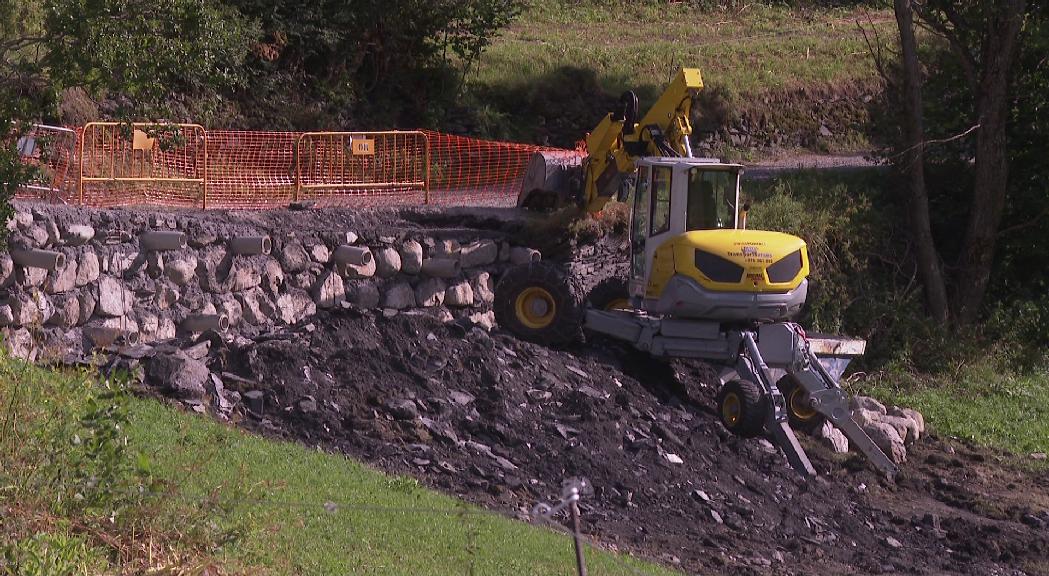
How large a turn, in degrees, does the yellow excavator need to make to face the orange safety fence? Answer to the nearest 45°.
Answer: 0° — it already faces it

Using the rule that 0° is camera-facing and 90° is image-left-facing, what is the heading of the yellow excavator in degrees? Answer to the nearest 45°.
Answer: approximately 135°

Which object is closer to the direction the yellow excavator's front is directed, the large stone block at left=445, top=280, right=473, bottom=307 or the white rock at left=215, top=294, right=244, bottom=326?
the large stone block

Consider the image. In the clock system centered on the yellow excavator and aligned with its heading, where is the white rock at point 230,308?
The white rock is roughly at 10 o'clock from the yellow excavator.

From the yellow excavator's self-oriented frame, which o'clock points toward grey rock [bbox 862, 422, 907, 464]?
The grey rock is roughly at 4 o'clock from the yellow excavator.

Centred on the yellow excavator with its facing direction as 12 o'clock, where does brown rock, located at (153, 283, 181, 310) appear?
The brown rock is roughly at 10 o'clock from the yellow excavator.

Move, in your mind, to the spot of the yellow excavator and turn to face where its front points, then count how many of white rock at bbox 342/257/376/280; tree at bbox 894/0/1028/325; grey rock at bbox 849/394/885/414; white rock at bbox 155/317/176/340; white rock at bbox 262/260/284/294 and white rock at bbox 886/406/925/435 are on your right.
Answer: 3

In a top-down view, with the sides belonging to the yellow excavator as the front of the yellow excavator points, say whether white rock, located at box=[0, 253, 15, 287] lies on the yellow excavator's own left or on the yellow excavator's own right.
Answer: on the yellow excavator's own left

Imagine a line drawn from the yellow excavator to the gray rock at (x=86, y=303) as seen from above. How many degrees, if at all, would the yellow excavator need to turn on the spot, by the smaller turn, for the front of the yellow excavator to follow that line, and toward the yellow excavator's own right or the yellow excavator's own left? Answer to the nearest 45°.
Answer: approximately 45° to the yellow excavator's own left

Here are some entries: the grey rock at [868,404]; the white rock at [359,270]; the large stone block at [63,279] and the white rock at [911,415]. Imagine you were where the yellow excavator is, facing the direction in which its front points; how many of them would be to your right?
2

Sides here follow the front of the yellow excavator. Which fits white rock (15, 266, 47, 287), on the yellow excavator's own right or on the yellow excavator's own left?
on the yellow excavator's own left

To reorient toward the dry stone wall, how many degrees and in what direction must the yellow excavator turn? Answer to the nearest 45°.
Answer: approximately 45° to its left
